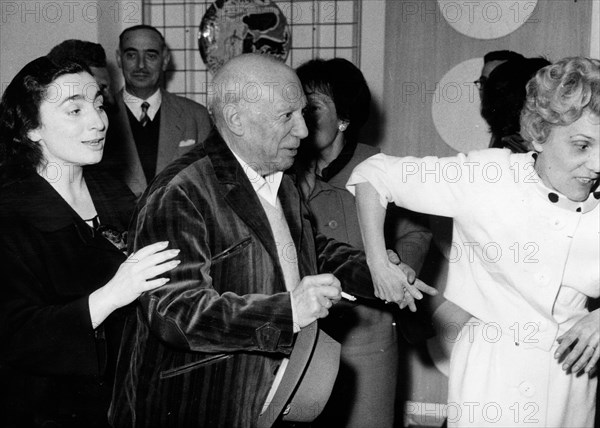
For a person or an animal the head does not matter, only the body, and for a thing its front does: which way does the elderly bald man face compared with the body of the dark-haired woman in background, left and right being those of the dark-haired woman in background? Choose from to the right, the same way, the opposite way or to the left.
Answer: to the left

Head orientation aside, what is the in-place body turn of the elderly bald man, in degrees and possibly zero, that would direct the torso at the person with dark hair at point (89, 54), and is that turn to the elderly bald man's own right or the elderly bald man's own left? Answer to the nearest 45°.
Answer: approximately 135° to the elderly bald man's own left

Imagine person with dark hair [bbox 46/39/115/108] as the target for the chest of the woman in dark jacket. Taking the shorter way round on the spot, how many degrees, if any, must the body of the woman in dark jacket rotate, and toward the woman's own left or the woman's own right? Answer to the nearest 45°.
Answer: approximately 135° to the woman's own left

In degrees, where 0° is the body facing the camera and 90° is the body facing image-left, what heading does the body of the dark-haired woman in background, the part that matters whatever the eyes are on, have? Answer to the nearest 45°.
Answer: approximately 45°

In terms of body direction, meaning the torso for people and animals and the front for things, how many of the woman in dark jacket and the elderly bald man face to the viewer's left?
0

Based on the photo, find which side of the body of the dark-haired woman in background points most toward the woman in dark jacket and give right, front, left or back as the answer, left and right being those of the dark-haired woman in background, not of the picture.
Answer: front

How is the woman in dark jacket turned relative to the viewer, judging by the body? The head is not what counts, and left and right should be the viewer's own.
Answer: facing the viewer and to the right of the viewer

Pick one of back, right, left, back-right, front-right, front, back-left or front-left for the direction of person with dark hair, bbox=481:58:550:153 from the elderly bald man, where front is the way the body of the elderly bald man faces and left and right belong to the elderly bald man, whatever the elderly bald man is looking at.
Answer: left
